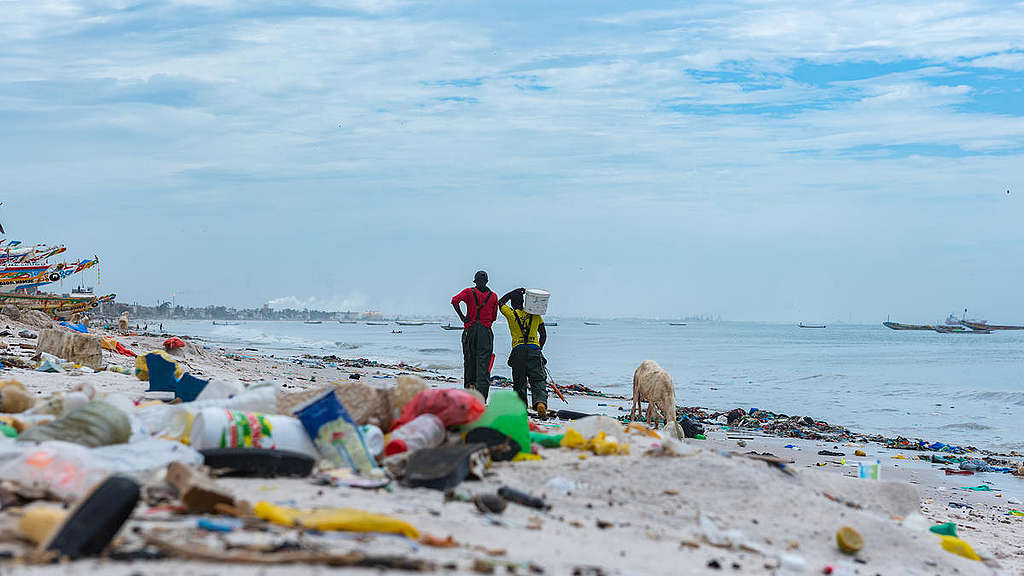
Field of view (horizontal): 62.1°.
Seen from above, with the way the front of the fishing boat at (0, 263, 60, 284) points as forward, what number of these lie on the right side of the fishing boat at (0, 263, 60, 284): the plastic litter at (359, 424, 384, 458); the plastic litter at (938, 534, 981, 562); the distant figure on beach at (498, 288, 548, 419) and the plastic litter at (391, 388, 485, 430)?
4

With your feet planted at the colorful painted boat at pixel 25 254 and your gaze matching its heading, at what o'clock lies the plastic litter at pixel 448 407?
The plastic litter is roughly at 3 o'clock from the colorful painted boat.

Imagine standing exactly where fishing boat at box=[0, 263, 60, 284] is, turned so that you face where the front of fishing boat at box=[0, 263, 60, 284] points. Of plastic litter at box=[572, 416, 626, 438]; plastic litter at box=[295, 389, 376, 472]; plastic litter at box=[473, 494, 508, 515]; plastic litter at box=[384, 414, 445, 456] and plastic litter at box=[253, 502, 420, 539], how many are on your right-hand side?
5

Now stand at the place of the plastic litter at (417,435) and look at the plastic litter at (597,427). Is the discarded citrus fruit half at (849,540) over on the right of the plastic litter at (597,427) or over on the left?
right

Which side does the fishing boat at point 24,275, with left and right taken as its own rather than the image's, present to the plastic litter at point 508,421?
right

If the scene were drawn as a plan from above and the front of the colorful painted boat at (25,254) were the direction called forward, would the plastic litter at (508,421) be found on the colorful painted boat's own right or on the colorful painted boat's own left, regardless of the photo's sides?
on the colorful painted boat's own right

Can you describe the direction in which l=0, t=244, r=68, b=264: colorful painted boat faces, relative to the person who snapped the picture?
facing to the right of the viewer

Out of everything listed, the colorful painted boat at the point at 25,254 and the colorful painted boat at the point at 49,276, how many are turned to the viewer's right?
2

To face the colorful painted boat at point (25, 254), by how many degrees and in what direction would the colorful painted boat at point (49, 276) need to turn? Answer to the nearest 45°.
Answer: approximately 135° to its left

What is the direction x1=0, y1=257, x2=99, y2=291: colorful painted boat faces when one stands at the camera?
facing to the right of the viewer

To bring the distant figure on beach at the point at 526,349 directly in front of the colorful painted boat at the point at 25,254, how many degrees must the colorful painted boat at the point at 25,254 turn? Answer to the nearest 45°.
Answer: approximately 90° to its right

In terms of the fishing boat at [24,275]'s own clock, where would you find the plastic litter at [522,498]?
The plastic litter is roughly at 3 o'clock from the fishing boat.
